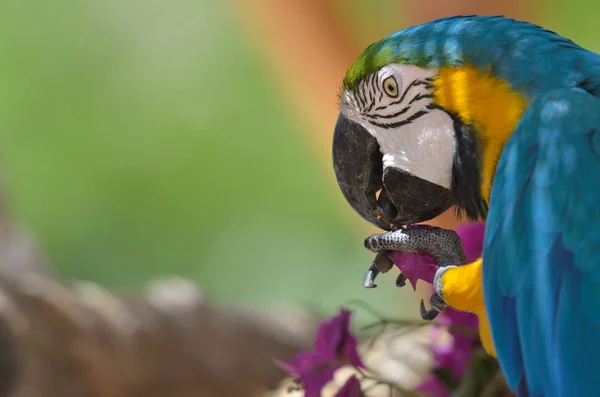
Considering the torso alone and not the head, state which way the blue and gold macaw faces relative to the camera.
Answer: to the viewer's left

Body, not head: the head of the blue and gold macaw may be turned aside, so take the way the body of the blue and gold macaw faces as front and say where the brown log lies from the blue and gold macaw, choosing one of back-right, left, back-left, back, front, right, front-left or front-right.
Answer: front-right
